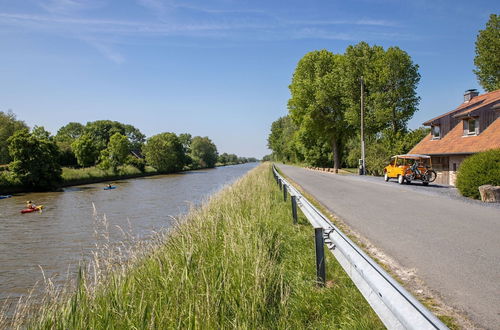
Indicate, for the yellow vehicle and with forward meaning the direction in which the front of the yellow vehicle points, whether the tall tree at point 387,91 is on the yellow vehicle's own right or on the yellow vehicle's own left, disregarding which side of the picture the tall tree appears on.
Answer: on the yellow vehicle's own right

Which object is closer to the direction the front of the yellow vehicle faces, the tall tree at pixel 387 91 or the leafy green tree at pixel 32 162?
the leafy green tree

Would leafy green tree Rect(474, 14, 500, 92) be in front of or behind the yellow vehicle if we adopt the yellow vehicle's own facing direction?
behind

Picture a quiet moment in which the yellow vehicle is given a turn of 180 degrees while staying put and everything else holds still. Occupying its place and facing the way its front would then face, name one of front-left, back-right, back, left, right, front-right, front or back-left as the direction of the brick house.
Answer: front
